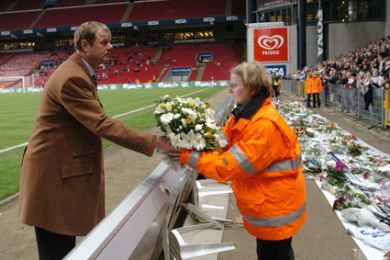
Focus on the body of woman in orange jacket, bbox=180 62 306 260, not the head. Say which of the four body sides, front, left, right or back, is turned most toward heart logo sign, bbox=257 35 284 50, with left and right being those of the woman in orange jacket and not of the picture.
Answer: right

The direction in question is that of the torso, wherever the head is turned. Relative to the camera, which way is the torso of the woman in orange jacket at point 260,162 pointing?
to the viewer's left

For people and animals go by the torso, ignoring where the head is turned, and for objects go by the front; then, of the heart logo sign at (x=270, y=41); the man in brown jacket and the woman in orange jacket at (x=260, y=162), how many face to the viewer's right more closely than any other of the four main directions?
1

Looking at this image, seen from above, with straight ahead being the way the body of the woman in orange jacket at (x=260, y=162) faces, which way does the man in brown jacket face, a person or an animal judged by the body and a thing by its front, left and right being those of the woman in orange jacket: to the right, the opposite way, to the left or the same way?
the opposite way

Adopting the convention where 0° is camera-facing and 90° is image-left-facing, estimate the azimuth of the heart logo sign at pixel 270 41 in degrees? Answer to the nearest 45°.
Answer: approximately 0°

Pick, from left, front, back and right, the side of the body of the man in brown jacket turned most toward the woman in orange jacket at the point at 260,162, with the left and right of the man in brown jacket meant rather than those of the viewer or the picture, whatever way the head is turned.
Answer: front

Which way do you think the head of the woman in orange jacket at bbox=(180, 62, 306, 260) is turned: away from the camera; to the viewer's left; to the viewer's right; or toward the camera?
to the viewer's left

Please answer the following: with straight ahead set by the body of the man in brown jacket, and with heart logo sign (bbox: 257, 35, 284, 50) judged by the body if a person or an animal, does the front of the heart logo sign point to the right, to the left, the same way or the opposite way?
to the right

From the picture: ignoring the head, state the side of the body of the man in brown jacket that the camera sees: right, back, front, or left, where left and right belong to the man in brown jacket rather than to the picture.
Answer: right

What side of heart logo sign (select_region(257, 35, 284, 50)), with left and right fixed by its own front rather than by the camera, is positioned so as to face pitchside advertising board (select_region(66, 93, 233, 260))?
front

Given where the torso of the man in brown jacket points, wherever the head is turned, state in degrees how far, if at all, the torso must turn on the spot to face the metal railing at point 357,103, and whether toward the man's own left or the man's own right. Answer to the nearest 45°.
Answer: approximately 45° to the man's own left

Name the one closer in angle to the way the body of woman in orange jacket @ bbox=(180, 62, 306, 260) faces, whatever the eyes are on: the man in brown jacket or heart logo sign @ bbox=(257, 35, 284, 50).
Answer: the man in brown jacket

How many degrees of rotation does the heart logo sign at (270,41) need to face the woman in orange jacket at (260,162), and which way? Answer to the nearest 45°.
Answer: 0° — it already faces them

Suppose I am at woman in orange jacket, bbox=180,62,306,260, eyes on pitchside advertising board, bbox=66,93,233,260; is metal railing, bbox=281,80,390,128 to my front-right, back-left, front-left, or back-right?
back-right
